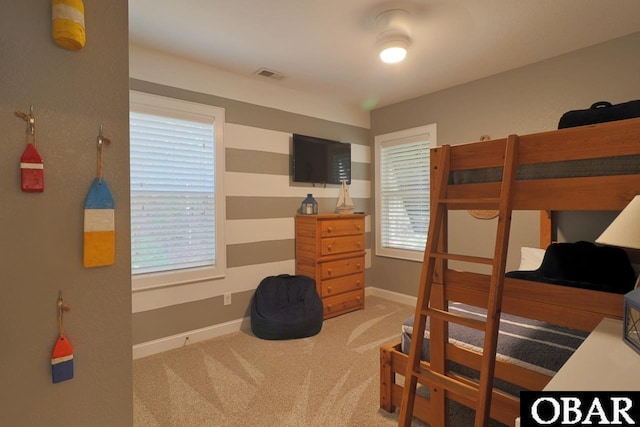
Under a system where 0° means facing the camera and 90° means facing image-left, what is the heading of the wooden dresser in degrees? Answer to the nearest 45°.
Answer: approximately 315°

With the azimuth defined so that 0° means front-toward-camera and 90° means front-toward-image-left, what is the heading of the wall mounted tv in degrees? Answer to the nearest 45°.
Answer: approximately 315°

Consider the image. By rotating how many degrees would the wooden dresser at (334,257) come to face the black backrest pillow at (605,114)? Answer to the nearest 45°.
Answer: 0° — it already faces it

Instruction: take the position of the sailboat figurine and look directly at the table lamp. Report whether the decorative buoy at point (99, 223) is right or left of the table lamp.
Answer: right

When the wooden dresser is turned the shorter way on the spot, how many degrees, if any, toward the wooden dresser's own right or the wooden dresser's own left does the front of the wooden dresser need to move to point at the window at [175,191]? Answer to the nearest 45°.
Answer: approximately 90° to the wooden dresser's own right
